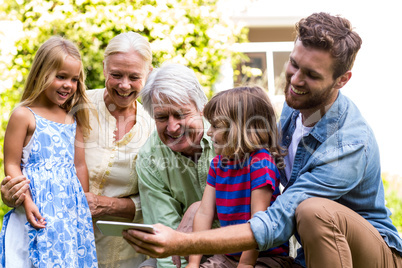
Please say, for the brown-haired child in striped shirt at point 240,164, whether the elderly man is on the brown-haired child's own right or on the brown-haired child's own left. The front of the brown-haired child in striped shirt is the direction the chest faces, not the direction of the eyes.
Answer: on the brown-haired child's own right

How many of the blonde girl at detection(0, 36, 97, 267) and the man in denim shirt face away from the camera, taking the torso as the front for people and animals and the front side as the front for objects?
0

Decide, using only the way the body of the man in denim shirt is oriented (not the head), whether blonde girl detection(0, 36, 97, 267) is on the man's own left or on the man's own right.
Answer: on the man's own right

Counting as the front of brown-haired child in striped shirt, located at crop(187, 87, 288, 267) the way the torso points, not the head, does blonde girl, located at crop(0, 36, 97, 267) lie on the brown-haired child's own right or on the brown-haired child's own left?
on the brown-haired child's own right

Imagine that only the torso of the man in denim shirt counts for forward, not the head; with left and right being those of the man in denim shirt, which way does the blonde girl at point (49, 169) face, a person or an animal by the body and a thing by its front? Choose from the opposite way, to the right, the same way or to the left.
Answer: to the left

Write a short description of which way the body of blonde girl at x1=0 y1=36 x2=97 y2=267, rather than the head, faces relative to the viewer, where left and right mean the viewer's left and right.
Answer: facing the viewer and to the right of the viewer

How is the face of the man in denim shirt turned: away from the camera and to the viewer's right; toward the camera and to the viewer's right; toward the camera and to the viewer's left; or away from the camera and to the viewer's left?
toward the camera and to the viewer's left

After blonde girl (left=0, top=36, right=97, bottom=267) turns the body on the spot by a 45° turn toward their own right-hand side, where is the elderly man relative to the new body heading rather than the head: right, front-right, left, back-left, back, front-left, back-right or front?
left

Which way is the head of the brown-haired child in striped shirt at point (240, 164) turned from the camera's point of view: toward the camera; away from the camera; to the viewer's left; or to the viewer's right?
to the viewer's left

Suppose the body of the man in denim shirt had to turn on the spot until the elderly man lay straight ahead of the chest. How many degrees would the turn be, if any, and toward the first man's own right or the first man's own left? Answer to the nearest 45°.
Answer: approximately 90° to the first man's own right
